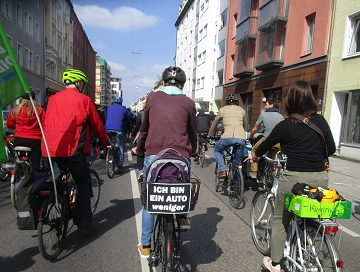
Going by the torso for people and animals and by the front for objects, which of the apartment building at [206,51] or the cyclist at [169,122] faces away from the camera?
the cyclist

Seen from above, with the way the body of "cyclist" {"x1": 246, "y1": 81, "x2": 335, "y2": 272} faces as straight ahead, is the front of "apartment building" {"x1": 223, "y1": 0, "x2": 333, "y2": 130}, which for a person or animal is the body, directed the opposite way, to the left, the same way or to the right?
to the left

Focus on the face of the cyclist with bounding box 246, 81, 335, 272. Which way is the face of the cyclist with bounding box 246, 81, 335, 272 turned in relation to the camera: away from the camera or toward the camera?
away from the camera

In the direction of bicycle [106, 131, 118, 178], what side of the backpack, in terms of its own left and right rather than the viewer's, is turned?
back

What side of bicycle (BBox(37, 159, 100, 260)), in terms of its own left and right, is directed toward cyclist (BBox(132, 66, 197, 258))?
right

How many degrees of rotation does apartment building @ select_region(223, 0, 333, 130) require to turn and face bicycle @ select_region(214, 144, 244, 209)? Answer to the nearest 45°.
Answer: approximately 45° to its left

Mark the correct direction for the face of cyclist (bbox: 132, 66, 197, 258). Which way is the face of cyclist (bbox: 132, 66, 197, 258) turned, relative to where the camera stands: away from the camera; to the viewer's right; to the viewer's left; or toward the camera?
away from the camera

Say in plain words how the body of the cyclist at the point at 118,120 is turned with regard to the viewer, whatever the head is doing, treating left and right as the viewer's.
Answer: facing away from the viewer

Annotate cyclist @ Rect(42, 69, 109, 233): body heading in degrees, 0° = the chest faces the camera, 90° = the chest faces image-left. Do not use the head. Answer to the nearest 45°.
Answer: approximately 225°

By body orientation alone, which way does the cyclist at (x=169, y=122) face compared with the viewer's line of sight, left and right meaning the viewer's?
facing away from the viewer

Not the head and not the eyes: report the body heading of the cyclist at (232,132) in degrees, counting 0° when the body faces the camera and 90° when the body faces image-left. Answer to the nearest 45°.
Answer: approximately 135°
